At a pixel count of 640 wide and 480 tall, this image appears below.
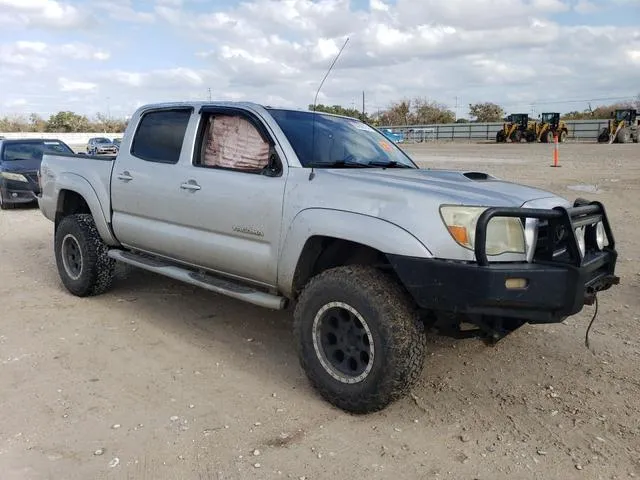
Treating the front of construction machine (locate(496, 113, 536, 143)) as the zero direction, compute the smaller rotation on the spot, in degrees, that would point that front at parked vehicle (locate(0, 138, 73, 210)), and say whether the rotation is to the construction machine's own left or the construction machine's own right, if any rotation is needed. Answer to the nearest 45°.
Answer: approximately 45° to the construction machine's own left

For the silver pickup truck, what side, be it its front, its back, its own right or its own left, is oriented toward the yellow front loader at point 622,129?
left

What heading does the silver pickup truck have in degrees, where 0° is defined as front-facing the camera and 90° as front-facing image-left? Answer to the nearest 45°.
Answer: approximately 315°

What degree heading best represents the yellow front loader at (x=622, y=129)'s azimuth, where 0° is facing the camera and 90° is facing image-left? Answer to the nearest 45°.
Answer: approximately 45°

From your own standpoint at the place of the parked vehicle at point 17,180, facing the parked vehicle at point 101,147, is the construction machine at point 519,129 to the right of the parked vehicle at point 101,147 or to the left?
right

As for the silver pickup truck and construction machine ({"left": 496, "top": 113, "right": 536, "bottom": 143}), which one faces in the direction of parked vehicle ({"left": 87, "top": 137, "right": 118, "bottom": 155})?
the construction machine
